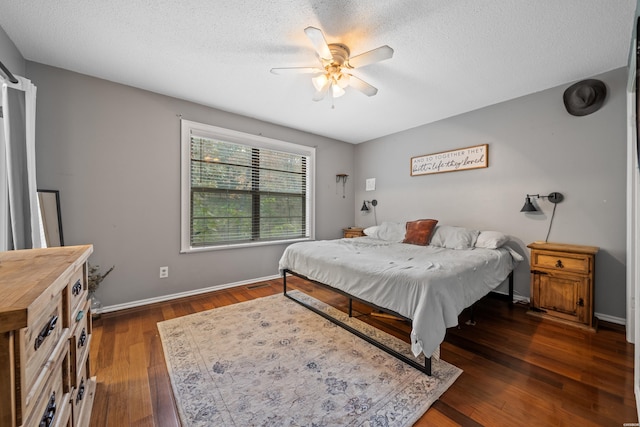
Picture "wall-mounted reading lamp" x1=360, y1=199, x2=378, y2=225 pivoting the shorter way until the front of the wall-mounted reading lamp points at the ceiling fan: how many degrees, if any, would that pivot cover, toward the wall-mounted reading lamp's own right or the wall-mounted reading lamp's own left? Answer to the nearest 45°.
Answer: approximately 45° to the wall-mounted reading lamp's own left

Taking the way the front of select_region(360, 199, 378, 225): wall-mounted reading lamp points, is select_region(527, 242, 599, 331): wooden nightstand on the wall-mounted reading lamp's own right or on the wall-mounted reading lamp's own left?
on the wall-mounted reading lamp's own left

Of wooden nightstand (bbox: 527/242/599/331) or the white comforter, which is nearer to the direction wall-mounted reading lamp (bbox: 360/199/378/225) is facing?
the white comforter

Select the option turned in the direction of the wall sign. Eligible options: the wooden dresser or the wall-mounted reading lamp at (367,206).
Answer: the wooden dresser

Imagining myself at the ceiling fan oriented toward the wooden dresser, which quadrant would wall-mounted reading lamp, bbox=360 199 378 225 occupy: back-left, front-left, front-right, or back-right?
back-right

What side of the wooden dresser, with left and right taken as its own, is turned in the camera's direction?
right

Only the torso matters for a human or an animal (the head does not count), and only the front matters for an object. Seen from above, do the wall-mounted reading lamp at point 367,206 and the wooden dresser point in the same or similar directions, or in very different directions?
very different directions

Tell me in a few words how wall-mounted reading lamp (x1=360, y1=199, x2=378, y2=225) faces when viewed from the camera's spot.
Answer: facing the viewer and to the left of the viewer

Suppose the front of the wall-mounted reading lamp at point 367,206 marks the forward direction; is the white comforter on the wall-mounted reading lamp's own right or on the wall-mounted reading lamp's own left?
on the wall-mounted reading lamp's own left

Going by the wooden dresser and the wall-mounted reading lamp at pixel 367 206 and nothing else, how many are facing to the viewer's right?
1

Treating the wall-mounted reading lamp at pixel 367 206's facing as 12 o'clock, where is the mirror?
The mirror is roughly at 12 o'clock from the wall-mounted reading lamp.

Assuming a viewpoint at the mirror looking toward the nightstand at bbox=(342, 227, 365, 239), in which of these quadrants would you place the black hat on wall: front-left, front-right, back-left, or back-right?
front-right

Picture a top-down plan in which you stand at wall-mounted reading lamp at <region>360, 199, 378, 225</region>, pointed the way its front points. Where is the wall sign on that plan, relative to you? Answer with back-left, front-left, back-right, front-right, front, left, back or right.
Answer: left

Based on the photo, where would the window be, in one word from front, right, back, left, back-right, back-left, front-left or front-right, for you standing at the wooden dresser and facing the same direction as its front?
front-left
